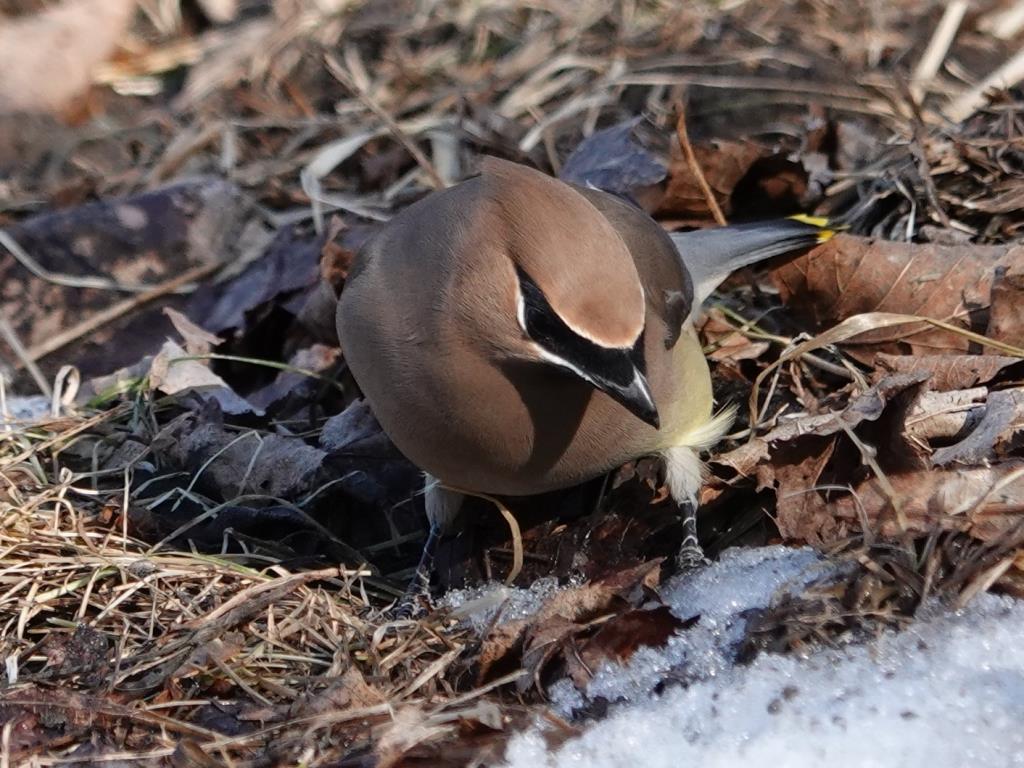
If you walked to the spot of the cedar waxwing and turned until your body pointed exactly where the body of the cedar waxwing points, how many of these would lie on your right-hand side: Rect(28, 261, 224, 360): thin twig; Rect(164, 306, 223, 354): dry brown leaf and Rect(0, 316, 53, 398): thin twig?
3

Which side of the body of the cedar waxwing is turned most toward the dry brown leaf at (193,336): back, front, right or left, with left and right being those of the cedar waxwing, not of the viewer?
right

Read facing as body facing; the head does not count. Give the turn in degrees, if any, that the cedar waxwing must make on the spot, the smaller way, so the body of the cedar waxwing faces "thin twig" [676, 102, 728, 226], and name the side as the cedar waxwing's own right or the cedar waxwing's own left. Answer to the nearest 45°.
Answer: approximately 135° to the cedar waxwing's own right

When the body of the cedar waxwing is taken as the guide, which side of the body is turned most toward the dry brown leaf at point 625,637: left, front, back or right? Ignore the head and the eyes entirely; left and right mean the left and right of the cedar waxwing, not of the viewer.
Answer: left

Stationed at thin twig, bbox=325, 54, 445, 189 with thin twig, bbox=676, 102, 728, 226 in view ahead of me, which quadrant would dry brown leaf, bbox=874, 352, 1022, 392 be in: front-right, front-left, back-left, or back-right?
front-right

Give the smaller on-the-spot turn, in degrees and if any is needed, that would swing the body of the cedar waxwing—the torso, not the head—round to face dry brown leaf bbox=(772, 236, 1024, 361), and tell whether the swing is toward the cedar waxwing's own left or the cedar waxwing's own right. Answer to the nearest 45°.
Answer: approximately 180°

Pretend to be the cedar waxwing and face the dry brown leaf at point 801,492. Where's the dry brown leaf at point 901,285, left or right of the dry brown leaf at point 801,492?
left

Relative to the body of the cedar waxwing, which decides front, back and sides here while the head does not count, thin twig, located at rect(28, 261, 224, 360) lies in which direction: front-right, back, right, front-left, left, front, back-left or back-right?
right

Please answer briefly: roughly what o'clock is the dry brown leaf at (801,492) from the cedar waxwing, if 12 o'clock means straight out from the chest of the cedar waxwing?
The dry brown leaf is roughly at 8 o'clock from the cedar waxwing.

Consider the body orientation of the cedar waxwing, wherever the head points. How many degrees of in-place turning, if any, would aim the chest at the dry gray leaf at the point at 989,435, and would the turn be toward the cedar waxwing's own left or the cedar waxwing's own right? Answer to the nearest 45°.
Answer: approximately 135° to the cedar waxwing's own left

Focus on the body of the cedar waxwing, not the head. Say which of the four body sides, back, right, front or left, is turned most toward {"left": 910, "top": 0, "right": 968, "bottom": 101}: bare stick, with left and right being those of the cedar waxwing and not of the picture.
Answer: back

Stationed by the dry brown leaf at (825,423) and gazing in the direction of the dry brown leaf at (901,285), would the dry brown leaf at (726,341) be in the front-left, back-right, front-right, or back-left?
front-left

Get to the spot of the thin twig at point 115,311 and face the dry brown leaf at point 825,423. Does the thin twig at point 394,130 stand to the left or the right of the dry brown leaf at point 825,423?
left
